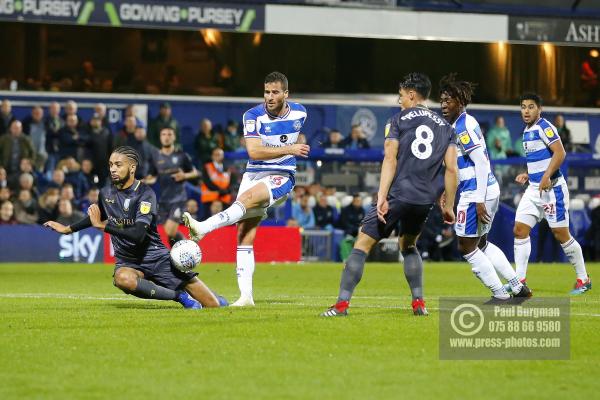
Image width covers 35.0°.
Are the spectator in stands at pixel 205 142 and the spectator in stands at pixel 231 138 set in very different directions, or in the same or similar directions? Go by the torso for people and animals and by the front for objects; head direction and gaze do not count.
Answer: same or similar directions

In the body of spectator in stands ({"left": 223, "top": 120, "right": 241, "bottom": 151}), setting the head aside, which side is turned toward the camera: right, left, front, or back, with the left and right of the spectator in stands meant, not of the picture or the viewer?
front

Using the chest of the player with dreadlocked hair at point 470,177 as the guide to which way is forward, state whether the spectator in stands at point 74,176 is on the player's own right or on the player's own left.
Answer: on the player's own right

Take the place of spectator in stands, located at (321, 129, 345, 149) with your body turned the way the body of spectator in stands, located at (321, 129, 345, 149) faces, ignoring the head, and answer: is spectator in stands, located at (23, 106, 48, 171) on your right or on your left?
on your right

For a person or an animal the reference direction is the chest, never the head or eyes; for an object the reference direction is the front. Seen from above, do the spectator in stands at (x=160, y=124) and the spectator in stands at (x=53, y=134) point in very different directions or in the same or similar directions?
same or similar directions

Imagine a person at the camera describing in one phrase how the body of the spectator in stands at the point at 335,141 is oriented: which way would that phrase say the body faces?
toward the camera

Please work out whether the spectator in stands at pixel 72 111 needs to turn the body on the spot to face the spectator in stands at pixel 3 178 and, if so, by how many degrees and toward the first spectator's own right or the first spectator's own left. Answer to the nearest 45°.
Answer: approximately 45° to the first spectator's own right

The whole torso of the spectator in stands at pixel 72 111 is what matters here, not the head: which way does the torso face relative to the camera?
toward the camera

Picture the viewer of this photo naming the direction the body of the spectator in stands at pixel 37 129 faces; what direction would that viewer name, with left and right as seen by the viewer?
facing the viewer

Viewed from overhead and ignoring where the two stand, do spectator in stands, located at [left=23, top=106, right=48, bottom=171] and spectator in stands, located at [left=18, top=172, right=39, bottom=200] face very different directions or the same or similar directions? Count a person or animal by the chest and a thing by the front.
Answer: same or similar directions
